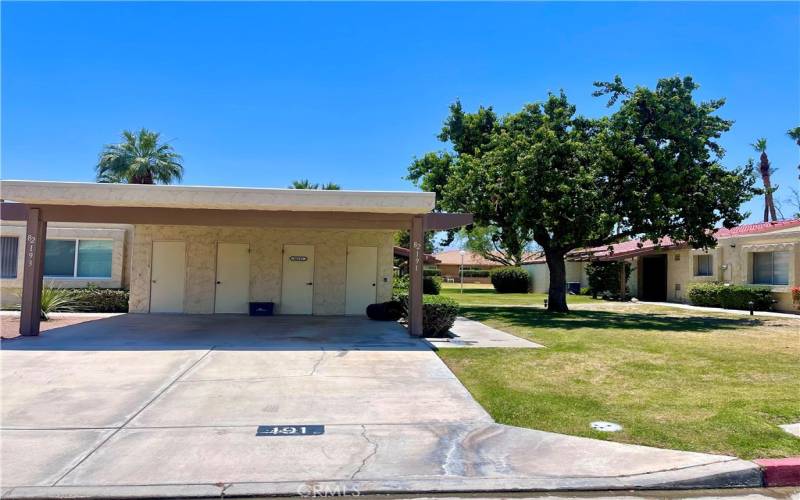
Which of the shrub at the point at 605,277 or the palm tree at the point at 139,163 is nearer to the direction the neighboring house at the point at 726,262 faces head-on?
the palm tree

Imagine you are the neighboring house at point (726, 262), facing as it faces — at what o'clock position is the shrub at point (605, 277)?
The shrub is roughly at 3 o'clock from the neighboring house.

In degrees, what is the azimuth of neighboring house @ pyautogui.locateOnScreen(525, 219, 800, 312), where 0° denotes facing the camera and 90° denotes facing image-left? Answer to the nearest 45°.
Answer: approximately 45°

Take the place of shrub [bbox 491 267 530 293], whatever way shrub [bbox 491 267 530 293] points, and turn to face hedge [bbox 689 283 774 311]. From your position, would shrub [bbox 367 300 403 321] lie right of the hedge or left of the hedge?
right

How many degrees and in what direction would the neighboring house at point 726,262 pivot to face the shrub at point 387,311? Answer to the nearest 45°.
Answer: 0° — it already faces it

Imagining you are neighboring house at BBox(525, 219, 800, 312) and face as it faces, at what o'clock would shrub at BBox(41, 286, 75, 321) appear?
The shrub is roughly at 12 o'clock from the neighboring house.

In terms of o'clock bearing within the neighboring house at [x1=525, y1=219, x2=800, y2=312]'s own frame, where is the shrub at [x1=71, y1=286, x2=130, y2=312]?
The shrub is roughly at 12 o'clock from the neighboring house.

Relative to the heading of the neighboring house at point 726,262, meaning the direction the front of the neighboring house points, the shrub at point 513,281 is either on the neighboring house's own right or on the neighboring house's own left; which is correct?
on the neighboring house's own right

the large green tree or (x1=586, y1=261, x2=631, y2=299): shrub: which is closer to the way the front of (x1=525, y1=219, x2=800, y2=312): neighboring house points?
the large green tree
